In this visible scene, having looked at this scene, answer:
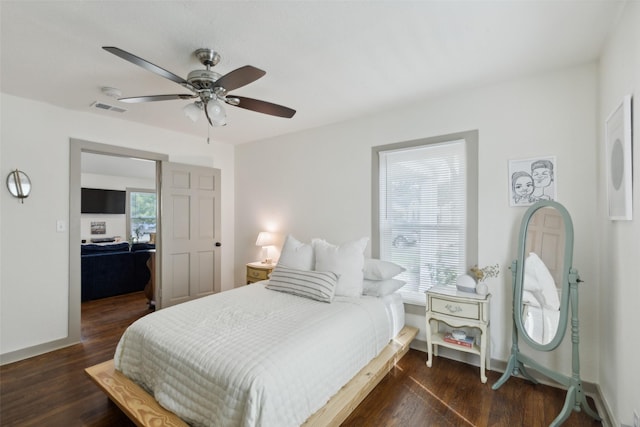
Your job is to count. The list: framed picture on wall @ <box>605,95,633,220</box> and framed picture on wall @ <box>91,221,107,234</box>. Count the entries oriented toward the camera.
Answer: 1

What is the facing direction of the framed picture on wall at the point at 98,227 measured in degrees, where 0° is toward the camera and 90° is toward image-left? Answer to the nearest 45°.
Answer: approximately 0°

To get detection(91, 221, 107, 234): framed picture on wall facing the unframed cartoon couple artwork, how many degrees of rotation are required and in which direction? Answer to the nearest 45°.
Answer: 0° — it already faces it

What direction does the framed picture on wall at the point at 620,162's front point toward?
to the viewer's left

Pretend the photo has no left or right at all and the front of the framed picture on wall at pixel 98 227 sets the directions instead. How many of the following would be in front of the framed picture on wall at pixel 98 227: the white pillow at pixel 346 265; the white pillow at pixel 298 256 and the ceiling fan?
3

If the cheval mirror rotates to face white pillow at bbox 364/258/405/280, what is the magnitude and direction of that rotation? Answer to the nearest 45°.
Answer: approximately 45° to its right

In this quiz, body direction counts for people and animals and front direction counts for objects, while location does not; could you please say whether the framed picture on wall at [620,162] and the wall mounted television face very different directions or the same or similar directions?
very different directions

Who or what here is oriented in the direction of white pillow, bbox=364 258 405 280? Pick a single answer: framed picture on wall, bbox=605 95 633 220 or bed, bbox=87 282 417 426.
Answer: the framed picture on wall

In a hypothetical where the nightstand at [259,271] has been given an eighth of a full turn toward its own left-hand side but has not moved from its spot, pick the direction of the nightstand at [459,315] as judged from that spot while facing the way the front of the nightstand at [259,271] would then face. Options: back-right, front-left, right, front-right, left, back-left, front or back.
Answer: front-left

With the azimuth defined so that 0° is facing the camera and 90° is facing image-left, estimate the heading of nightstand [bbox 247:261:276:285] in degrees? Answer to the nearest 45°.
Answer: approximately 45°
